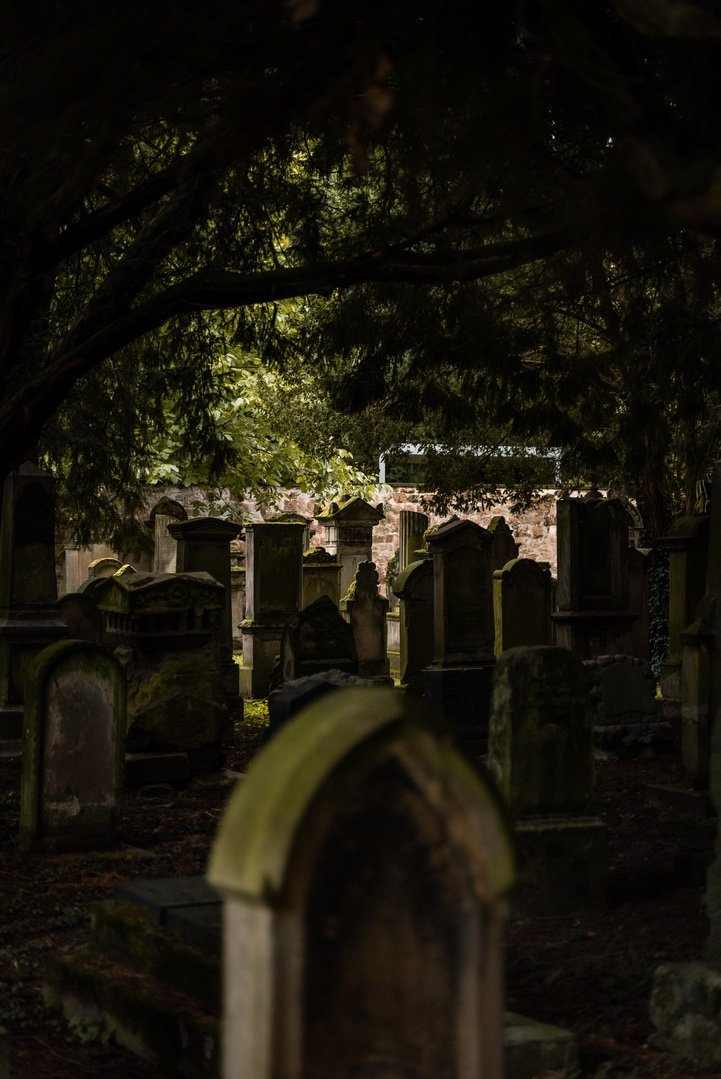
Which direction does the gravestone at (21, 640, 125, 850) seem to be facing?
toward the camera

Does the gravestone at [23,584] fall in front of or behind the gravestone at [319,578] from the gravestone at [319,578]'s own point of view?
in front

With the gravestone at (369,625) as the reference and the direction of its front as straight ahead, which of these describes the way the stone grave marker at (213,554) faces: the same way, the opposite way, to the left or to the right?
the same way

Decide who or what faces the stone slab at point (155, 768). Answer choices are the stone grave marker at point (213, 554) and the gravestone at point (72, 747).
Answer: the stone grave marker

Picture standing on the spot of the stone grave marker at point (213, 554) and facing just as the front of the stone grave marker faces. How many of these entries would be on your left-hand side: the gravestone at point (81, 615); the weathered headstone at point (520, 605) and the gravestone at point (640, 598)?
2

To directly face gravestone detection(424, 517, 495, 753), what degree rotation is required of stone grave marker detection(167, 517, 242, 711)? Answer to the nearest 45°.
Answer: approximately 45° to its left

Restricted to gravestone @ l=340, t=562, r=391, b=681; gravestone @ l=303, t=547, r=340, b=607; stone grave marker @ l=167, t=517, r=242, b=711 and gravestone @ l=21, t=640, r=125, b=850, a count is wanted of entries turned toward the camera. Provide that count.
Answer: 4

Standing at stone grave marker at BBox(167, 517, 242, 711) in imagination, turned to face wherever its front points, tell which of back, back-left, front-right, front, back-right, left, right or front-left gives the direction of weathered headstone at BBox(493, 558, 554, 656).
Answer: left

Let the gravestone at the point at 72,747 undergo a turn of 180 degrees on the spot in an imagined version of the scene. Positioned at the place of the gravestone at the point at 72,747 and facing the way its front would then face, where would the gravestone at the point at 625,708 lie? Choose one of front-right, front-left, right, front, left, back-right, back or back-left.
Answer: front-right

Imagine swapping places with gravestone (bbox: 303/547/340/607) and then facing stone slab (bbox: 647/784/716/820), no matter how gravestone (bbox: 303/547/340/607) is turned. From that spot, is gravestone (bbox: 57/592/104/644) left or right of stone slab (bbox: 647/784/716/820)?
right

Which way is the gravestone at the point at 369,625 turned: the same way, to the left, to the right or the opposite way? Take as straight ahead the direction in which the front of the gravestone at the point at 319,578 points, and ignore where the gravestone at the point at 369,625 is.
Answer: the same way

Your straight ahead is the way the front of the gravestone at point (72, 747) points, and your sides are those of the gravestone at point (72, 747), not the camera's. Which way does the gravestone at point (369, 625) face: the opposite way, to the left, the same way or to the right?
the same way

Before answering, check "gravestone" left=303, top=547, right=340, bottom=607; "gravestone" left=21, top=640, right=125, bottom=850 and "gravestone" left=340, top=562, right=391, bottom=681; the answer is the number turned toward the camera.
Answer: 3

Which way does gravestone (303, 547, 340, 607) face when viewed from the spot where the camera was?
facing the viewer

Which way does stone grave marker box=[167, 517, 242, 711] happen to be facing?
toward the camera

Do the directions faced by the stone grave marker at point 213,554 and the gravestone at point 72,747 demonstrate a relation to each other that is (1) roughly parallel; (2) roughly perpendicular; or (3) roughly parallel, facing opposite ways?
roughly parallel

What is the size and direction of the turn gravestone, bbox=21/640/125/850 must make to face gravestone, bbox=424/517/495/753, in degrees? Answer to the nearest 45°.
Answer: approximately 135° to its left
